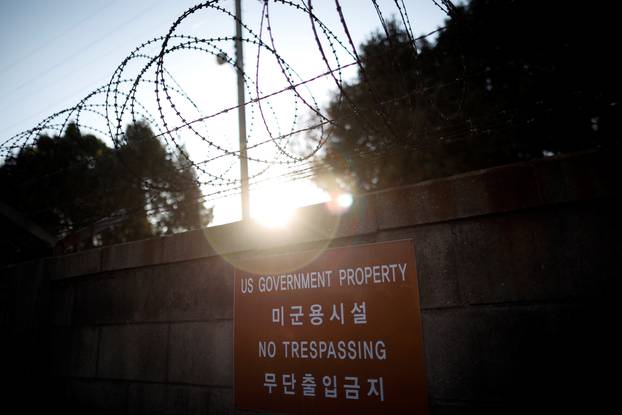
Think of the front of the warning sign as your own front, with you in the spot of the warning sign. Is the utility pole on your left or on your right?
on your right

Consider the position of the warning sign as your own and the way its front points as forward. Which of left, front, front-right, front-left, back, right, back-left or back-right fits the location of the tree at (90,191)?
right

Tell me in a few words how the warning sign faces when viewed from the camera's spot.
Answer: facing the viewer and to the left of the viewer

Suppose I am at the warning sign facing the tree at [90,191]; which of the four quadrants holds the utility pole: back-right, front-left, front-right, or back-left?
front-right

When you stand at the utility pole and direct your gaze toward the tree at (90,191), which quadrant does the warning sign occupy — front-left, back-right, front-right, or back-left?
back-left
